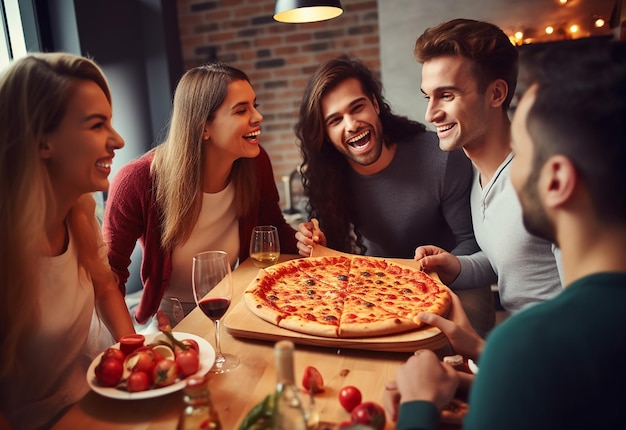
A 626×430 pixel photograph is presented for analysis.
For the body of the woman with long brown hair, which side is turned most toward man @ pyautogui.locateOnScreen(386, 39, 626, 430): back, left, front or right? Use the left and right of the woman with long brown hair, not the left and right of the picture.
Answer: front

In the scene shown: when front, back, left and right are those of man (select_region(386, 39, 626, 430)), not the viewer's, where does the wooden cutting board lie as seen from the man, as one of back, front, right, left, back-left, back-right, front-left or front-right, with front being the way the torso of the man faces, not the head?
front

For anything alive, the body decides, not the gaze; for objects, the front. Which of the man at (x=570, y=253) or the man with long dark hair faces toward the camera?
the man with long dark hair

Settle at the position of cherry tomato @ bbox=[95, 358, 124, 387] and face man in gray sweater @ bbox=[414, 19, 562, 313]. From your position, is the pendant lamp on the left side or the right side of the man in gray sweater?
left

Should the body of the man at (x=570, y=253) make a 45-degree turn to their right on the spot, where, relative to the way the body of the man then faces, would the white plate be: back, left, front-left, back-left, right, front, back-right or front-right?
left

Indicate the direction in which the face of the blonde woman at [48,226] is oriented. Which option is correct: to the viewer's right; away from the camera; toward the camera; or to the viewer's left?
to the viewer's right

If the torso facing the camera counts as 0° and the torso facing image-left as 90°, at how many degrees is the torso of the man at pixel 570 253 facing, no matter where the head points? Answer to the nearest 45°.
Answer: approximately 135°

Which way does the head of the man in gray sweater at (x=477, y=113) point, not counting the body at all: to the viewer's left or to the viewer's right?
to the viewer's left

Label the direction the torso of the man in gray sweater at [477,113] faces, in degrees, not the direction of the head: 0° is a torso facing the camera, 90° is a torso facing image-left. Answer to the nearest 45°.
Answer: approximately 45°

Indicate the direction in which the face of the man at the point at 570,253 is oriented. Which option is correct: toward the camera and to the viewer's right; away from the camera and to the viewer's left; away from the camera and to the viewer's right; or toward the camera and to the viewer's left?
away from the camera and to the viewer's left

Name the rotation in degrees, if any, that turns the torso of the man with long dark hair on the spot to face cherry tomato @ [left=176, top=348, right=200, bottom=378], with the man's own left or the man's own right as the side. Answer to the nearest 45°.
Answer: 0° — they already face it

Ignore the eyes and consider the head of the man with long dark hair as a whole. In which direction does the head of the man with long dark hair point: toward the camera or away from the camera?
toward the camera

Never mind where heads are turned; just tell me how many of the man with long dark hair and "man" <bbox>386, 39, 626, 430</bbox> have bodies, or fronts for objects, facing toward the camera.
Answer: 1

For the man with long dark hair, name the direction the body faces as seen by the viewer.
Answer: toward the camera

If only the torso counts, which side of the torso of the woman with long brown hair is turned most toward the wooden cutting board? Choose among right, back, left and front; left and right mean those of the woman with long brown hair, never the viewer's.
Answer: front

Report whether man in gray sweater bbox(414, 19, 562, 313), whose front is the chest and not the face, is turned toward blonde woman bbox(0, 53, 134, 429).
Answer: yes

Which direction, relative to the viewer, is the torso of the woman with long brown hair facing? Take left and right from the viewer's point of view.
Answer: facing the viewer and to the right of the viewer
